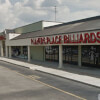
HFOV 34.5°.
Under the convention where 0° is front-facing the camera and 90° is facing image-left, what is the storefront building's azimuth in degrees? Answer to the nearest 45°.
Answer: approximately 45°
